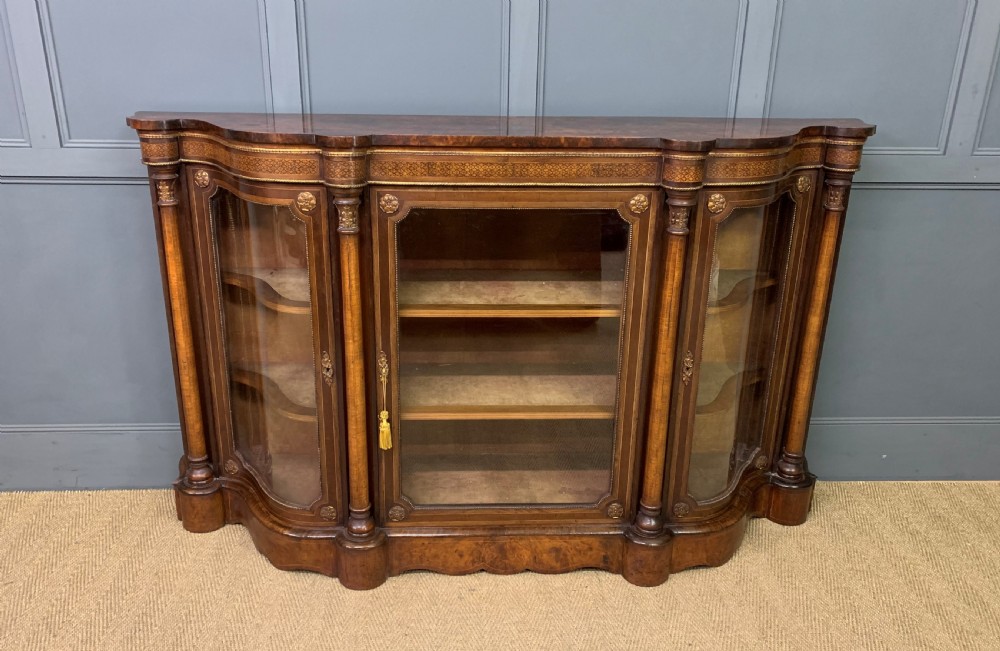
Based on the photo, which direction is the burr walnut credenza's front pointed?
toward the camera
